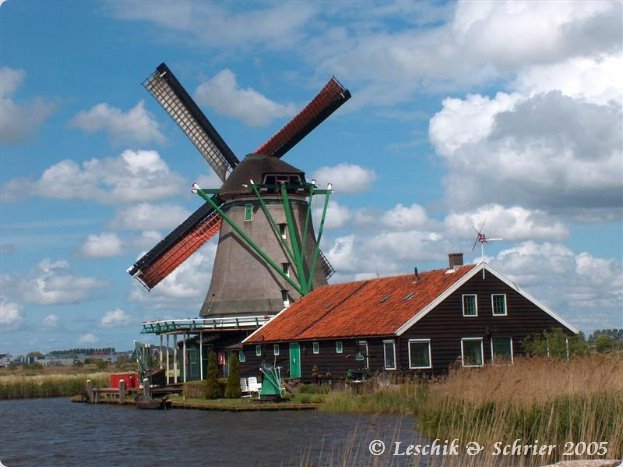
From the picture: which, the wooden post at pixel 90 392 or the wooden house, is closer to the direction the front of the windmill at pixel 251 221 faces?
the wooden post

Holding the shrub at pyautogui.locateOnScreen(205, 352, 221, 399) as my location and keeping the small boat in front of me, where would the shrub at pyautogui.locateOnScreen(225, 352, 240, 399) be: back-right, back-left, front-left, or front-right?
back-left

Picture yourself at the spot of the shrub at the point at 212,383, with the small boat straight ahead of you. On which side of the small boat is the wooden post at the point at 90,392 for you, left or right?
right

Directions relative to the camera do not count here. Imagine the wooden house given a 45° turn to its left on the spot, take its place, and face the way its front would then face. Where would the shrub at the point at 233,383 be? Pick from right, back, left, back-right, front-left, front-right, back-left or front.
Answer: right
